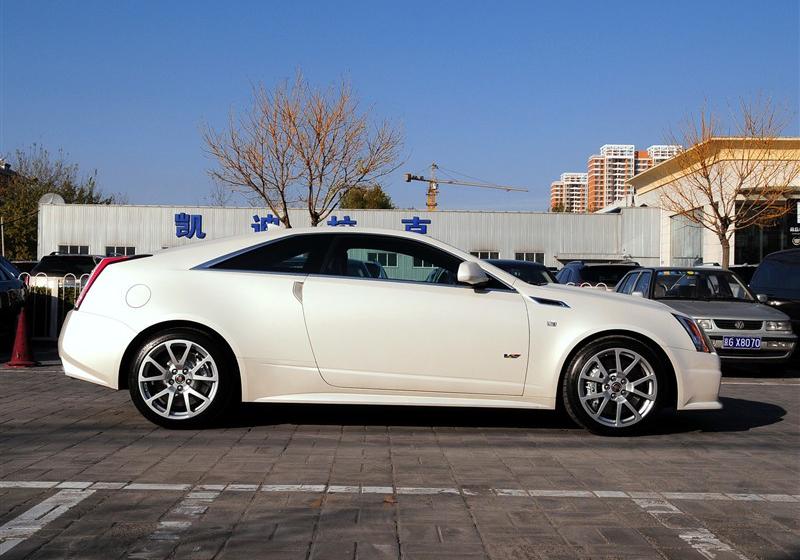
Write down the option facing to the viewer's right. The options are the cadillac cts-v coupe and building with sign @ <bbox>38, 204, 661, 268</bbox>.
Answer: the cadillac cts-v coupe

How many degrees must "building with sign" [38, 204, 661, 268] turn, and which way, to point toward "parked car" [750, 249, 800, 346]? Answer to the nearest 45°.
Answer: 0° — it already faces it

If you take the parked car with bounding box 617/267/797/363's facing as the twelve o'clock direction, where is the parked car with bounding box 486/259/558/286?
the parked car with bounding box 486/259/558/286 is roughly at 6 o'clock from the parked car with bounding box 617/267/797/363.

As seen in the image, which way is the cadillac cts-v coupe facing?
to the viewer's right

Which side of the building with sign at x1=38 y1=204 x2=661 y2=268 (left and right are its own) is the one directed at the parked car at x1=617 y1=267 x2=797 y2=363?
front

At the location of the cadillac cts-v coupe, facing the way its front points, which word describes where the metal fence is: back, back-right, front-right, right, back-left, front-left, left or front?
back-left

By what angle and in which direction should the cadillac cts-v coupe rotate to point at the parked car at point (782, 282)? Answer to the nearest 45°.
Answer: approximately 45° to its left

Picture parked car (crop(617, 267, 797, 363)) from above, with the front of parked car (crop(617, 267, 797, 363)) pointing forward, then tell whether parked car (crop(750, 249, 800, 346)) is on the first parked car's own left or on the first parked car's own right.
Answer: on the first parked car's own left

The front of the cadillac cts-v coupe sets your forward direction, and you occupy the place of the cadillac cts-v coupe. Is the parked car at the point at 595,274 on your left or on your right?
on your left

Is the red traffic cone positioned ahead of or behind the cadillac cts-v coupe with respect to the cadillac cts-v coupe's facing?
behind

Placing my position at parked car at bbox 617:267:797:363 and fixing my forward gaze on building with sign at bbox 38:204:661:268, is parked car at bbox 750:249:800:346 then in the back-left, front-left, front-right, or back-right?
front-right

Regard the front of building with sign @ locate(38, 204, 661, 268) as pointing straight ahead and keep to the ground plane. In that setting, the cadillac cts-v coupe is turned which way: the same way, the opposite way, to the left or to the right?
to the left

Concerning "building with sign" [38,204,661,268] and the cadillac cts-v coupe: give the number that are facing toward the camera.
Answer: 1

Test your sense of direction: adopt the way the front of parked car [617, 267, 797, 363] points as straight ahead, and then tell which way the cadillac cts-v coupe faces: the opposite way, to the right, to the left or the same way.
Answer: to the left

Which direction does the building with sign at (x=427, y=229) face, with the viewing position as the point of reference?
facing the viewer
